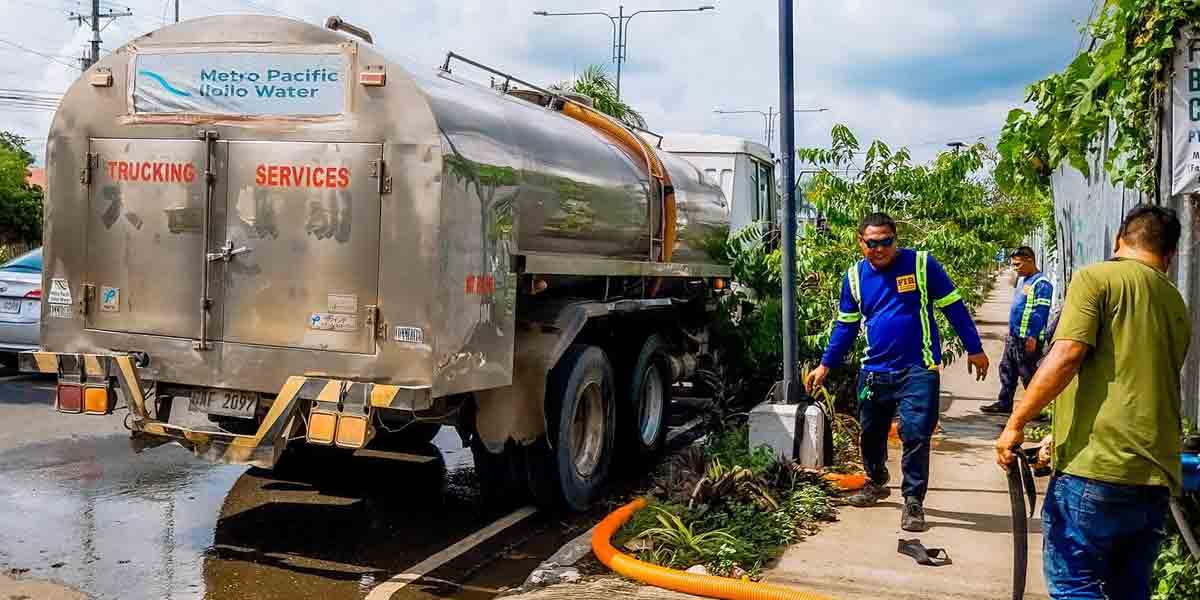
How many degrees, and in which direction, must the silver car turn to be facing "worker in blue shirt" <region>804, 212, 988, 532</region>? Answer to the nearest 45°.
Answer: approximately 90° to its right

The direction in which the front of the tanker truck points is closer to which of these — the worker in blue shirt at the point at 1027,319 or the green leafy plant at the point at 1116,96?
the worker in blue shirt

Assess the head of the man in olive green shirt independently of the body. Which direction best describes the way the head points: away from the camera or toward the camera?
away from the camera

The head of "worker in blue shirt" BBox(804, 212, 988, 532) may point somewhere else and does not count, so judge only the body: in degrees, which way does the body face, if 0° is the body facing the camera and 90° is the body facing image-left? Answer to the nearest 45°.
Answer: approximately 0°

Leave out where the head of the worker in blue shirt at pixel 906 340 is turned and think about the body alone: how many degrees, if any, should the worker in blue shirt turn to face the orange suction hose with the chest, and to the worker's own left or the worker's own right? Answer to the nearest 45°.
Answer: approximately 45° to the worker's own right

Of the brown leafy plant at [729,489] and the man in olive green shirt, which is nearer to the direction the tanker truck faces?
the brown leafy plant

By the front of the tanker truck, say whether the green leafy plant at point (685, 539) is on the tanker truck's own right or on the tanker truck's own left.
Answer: on the tanker truck's own right

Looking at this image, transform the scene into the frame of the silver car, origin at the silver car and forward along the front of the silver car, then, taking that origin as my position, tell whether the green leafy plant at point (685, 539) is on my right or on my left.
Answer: on my right
